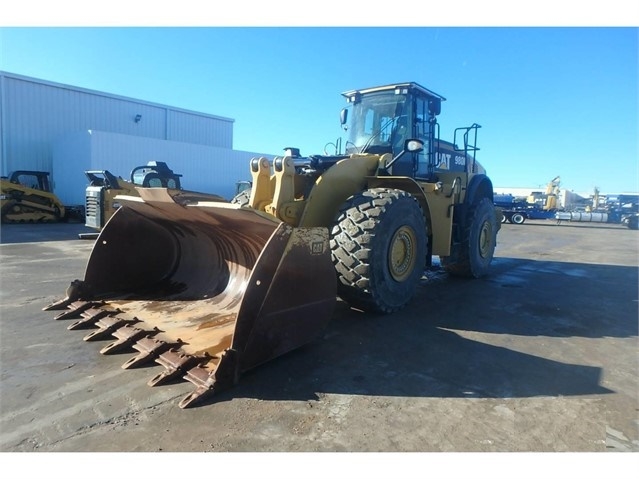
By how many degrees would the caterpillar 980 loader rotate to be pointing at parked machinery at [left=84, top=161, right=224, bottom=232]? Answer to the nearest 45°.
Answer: approximately 90° to its right

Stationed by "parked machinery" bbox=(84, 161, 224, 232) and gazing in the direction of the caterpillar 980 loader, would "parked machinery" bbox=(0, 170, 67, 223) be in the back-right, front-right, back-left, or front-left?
back-right

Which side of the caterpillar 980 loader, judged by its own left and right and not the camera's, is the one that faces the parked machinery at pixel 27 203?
right

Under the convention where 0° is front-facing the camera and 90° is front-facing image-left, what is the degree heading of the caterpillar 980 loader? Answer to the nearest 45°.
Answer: approximately 45°

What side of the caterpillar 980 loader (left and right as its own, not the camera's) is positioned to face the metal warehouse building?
right
